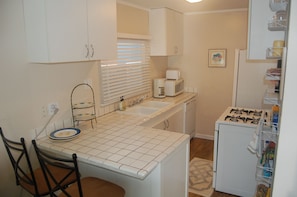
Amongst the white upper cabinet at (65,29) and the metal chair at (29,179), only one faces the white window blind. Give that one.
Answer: the metal chair

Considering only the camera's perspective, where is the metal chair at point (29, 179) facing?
facing away from the viewer and to the right of the viewer

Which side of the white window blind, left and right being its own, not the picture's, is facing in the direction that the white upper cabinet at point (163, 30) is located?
left

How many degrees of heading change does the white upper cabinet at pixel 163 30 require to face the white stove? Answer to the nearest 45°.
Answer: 0° — it already faces it

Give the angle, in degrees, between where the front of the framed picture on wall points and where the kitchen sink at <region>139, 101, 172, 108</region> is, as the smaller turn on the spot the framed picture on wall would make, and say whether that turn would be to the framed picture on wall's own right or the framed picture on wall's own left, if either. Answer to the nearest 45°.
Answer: approximately 45° to the framed picture on wall's own right

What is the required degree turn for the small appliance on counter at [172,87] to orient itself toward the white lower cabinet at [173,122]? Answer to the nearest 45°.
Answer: approximately 45° to its right

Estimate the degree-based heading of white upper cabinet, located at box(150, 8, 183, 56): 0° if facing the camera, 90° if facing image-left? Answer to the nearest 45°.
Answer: approximately 315°

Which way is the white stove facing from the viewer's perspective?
to the viewer's left
